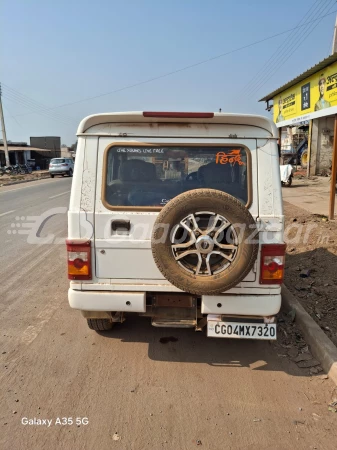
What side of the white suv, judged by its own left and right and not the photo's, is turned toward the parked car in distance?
front

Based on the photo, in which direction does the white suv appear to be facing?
away from the camera
